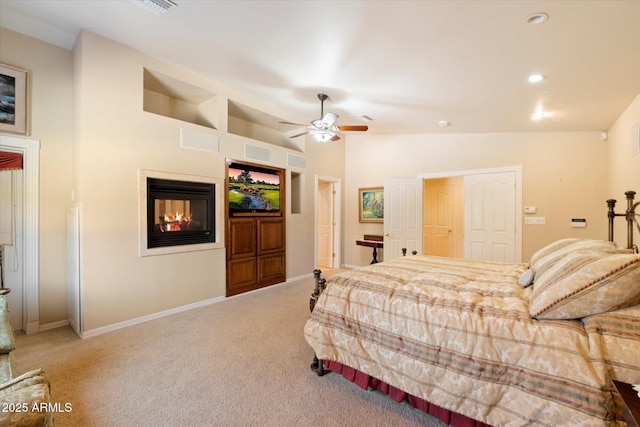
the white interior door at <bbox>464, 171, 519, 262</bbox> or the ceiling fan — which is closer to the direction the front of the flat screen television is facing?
the ceiling fan

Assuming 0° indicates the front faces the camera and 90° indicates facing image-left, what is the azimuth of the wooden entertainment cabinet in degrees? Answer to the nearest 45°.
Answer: approximately 315°

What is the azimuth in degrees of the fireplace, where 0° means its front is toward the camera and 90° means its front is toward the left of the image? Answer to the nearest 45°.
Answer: approximately 315°

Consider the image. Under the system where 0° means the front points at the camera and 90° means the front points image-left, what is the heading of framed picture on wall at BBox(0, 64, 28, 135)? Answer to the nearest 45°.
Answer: approximately 315°

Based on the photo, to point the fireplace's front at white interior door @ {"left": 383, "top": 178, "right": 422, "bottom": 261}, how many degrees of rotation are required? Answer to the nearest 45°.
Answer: approximately 45° to its left
